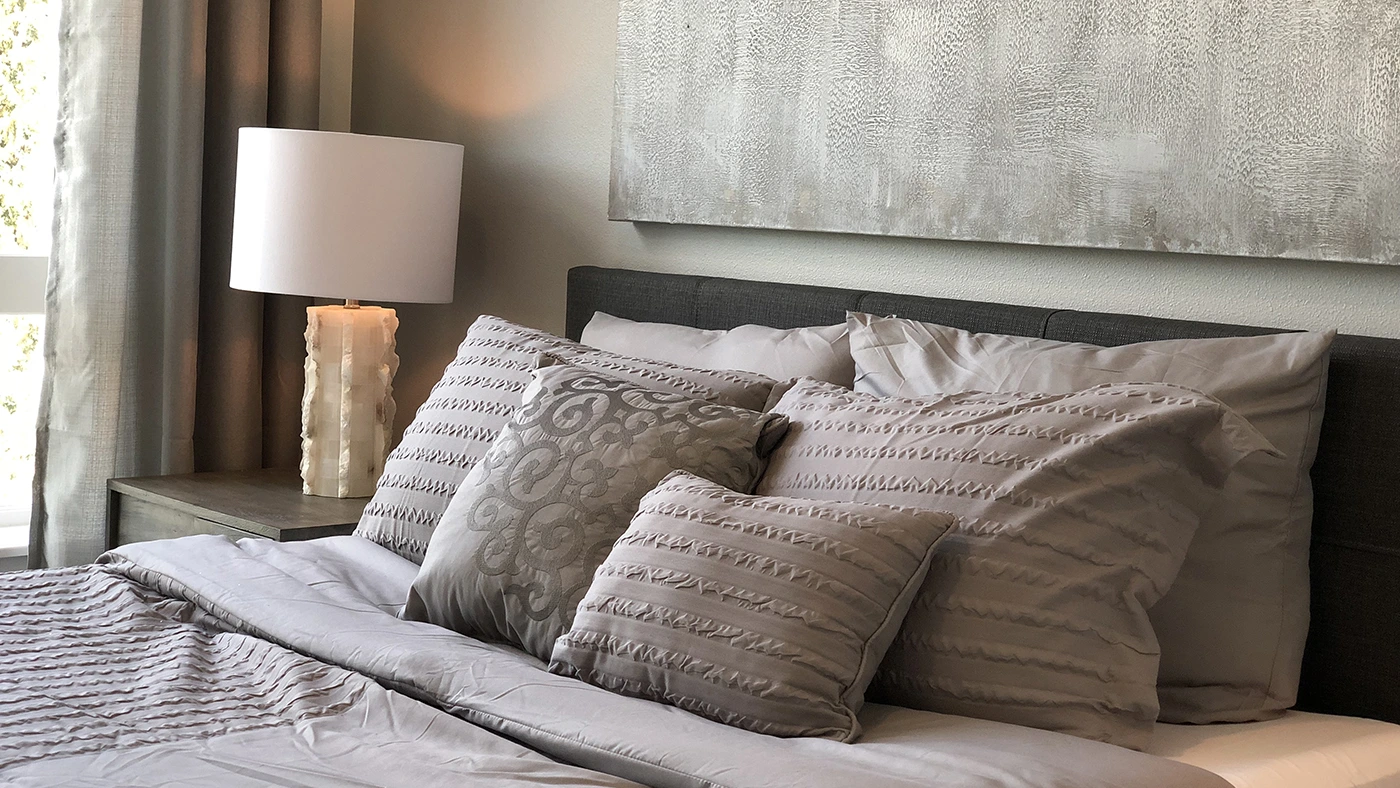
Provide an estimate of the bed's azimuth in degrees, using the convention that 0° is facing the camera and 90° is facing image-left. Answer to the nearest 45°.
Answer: approximately 45°

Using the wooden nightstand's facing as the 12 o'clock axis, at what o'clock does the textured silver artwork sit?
The textured silver artwork is roughly at 9 o'clock from the wooden nightstand.

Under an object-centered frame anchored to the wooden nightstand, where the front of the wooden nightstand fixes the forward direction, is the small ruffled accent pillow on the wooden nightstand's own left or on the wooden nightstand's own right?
on the wooden nightstand's own left

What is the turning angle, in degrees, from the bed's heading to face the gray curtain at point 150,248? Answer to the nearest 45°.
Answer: approximately 90° to its right

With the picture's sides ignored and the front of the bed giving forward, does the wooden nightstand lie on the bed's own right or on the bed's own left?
on the bed's own right

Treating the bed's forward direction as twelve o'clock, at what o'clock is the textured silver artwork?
The textured silver artwork is roughly at 6 o'clock from the bed.

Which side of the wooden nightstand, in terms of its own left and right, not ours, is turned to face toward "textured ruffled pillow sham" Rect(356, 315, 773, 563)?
left

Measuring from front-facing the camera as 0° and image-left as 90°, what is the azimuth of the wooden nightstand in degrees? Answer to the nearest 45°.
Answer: approximately 45°
